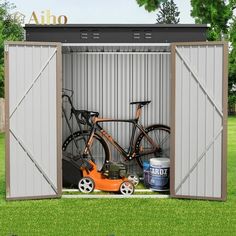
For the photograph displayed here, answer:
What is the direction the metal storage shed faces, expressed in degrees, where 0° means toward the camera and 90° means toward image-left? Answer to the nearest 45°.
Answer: approximately 0°

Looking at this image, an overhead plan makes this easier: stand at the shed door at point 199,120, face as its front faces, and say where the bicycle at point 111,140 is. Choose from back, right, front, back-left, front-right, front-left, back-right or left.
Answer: front-left

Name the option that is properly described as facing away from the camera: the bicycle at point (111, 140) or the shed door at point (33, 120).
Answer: the shed door

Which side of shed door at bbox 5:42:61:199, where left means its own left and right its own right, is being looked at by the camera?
back

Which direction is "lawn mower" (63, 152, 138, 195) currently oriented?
to the viewer's right
